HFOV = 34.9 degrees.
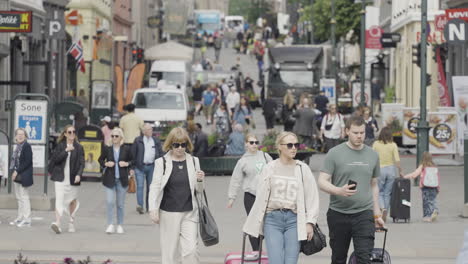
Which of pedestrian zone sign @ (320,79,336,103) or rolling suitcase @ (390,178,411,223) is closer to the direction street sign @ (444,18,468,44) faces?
the rolling suitcase

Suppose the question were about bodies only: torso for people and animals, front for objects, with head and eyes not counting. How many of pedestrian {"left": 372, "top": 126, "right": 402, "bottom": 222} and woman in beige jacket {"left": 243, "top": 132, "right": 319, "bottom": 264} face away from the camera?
1

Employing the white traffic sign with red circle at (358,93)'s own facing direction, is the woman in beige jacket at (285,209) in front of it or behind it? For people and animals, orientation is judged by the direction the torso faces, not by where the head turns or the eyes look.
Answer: in front

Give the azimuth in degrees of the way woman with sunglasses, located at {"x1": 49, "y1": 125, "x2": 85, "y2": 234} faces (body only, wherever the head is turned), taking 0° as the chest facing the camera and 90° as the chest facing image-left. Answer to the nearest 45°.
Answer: approximately 0°

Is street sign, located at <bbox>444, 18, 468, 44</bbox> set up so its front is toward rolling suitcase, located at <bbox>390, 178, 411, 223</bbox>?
yes

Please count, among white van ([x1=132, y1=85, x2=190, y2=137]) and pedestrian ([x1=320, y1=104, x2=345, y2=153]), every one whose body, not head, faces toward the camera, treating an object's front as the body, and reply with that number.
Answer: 2

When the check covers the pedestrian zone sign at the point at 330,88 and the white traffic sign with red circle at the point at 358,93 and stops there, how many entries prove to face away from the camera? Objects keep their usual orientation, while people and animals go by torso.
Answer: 0

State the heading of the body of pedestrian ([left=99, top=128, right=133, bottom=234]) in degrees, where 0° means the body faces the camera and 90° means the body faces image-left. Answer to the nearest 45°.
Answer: approximately 0°
